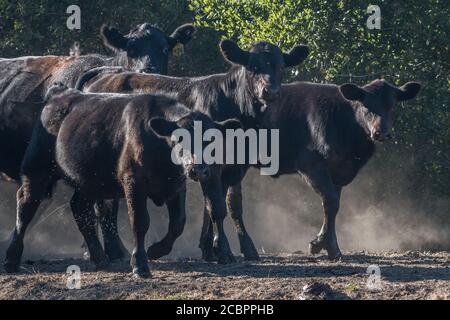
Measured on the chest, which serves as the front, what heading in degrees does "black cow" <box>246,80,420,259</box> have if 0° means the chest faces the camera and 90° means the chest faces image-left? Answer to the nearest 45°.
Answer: approximately 315°

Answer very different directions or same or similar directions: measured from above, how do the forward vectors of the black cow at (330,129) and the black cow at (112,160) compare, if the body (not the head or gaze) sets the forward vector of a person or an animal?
same or similar directions

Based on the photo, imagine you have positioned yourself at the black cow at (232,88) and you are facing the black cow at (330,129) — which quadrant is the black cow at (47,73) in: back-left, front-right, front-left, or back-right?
back-left

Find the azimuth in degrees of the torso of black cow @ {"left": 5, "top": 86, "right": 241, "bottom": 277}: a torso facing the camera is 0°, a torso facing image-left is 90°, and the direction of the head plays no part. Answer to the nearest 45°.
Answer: approximately 315°

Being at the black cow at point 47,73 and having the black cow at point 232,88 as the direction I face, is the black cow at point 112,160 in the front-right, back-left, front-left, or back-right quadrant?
front-right

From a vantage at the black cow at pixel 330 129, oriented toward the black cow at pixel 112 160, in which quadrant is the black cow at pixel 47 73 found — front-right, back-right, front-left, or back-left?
front-right

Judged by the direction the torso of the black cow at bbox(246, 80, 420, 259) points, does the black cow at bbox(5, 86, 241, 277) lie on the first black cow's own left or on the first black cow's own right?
on the first black cow's own right

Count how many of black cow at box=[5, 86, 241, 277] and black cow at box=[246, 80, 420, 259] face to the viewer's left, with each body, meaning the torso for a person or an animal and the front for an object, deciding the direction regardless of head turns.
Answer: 0

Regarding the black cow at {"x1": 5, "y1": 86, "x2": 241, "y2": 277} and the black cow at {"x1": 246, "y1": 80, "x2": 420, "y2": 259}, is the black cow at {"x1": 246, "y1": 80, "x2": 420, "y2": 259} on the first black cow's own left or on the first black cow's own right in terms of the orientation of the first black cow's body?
on the first black cow's own left
